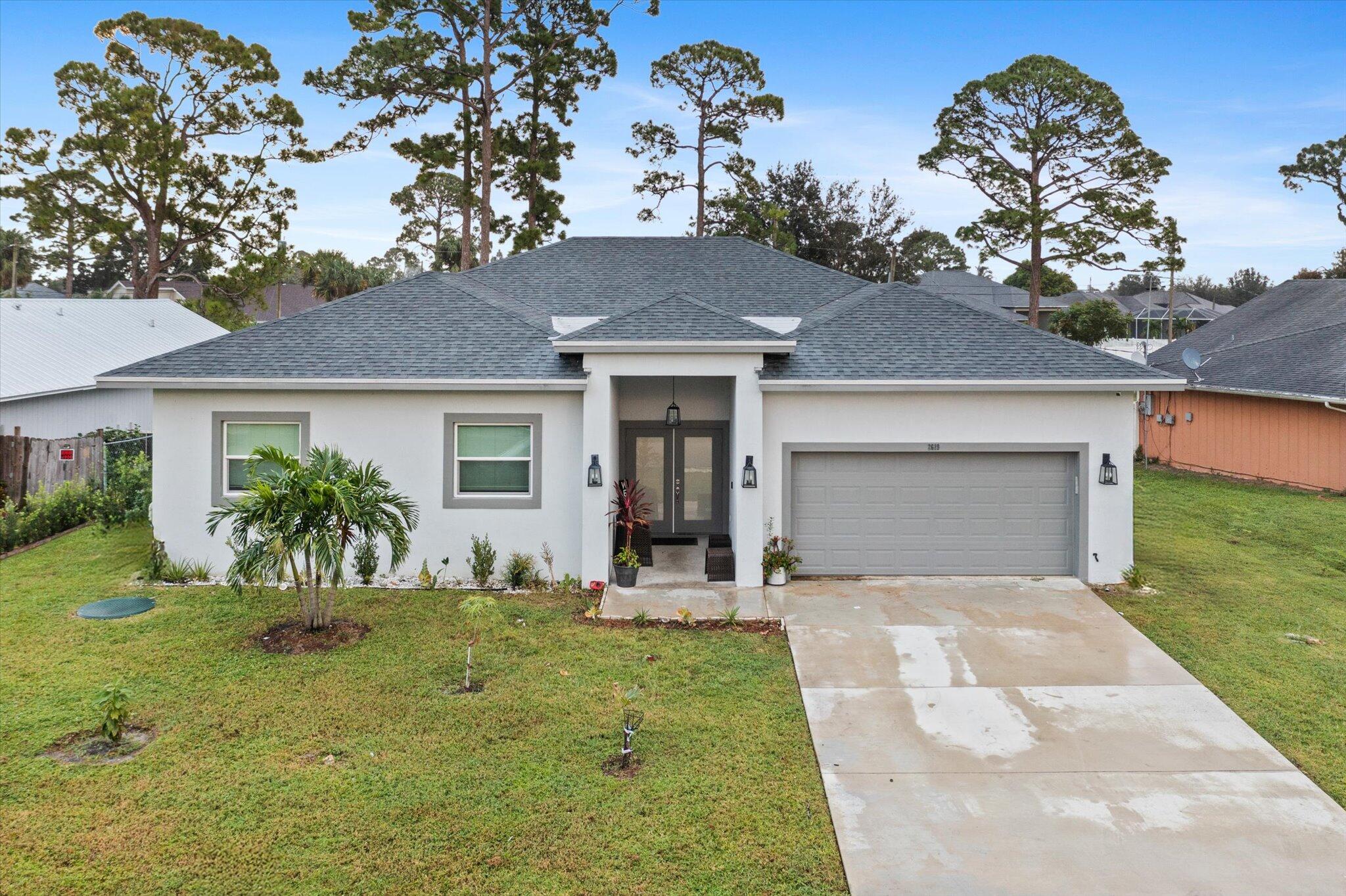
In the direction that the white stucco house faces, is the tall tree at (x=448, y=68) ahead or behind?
behind

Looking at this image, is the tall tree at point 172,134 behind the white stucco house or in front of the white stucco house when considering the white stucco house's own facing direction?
behind

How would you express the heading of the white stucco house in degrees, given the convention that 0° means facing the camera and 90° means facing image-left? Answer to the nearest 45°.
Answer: approximately 0°

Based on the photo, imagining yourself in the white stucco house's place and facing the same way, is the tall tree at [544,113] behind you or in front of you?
behind

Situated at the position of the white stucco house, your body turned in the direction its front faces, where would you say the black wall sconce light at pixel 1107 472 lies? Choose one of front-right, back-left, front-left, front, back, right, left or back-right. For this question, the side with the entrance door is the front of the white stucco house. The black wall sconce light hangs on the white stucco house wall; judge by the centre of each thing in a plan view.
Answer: left

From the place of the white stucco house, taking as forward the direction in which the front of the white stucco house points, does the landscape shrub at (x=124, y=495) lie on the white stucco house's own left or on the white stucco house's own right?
on the white stucco house's own right

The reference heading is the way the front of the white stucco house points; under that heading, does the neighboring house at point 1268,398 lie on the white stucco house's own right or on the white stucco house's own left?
on the white stucco house's own left

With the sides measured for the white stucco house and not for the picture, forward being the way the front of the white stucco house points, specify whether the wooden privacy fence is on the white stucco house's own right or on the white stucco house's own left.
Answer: on the white stucco house's own right

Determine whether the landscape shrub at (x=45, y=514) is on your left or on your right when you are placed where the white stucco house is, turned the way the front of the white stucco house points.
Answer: on your right

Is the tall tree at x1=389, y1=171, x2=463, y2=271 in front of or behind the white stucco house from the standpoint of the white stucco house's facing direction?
behind
